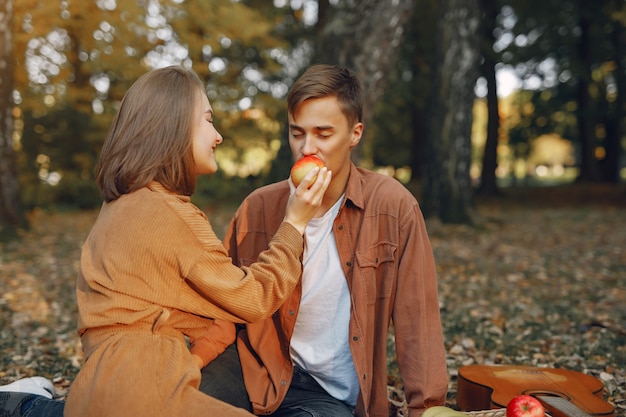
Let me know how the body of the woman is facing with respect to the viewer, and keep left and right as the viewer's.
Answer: facing away from the viewer and to the right of the viewer

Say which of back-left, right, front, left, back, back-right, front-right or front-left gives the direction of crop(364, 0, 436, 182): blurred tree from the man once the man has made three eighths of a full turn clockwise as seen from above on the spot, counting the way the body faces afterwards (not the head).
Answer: front

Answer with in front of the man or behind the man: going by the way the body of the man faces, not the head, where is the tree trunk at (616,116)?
behind

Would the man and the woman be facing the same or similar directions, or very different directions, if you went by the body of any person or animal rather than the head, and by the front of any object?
very different directions

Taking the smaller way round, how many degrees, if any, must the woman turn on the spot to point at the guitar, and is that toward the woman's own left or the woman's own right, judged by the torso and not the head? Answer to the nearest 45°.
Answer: approximately 45° to the woman's own right

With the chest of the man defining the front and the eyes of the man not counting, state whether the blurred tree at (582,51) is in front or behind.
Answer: behind

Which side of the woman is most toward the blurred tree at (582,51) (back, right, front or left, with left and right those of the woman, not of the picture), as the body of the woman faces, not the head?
front

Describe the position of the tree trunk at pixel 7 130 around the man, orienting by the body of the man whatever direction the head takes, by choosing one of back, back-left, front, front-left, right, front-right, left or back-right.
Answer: right

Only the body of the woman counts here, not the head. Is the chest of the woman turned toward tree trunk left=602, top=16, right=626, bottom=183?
yes

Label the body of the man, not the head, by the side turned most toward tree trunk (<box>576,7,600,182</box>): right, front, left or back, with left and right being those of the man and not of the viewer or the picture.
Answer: back

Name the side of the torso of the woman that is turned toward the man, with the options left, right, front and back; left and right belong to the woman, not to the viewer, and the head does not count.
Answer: front

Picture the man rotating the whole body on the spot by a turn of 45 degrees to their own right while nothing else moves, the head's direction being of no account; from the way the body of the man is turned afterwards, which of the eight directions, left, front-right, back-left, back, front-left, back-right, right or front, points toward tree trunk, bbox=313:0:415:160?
right

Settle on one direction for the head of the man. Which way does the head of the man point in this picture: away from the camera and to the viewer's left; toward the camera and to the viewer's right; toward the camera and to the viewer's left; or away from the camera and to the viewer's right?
toward the camera and to the viewer's left

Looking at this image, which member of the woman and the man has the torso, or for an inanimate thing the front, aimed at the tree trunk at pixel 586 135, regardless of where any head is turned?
the woman
